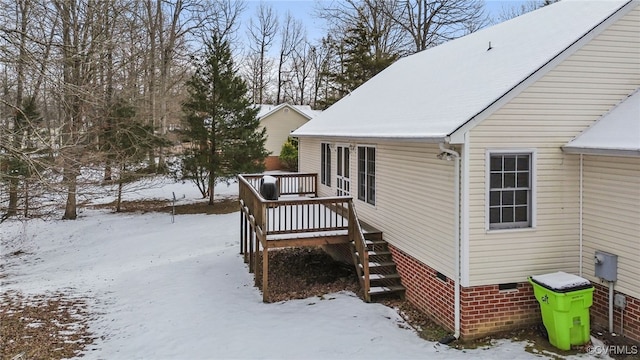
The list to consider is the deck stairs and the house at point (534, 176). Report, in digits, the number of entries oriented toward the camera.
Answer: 1

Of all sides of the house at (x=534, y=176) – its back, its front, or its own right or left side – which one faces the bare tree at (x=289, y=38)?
left

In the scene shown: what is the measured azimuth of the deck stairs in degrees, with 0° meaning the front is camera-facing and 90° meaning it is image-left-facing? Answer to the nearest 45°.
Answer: approximately 0°

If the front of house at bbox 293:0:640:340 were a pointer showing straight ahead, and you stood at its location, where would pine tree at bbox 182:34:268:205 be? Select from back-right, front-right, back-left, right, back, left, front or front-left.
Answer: left

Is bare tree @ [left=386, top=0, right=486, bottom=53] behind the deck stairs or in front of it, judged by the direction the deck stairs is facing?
behind

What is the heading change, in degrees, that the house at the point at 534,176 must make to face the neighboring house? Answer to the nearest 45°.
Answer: approximately 90° to its left

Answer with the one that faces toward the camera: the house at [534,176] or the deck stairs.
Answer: the deck stairs

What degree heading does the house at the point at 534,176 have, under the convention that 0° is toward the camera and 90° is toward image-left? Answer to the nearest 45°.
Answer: approximately 225°

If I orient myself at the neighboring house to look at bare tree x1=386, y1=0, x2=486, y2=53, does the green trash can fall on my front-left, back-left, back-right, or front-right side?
front-right

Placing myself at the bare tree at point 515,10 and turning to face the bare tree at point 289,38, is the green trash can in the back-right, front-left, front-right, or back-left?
back-left

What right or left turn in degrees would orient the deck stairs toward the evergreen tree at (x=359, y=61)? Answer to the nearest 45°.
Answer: approximately 180°

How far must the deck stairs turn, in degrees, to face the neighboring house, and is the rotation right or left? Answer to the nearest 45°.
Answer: approximately 180°

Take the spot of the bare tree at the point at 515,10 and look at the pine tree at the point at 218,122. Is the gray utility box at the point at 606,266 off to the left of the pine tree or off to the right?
left

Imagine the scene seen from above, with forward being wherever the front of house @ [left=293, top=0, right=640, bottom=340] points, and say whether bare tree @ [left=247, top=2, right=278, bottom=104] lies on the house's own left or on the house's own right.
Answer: on the house's own left
